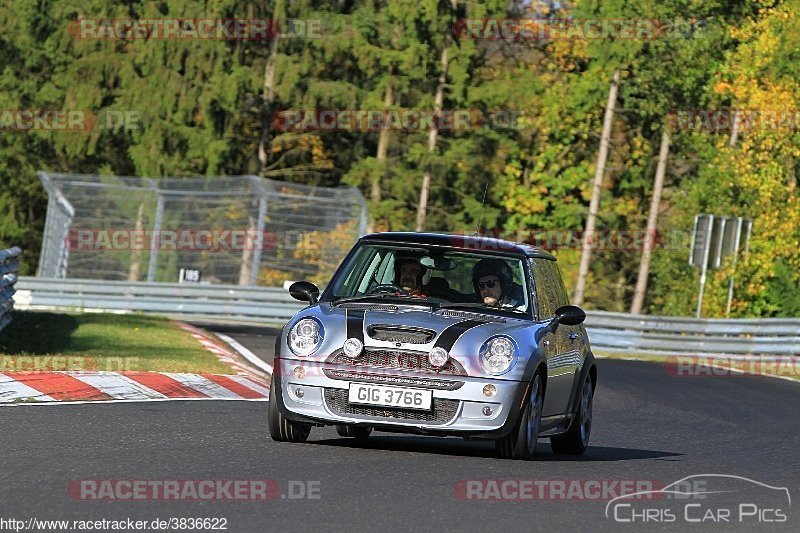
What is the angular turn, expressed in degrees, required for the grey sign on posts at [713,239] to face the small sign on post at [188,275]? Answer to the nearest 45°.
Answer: approximately 90° to its left

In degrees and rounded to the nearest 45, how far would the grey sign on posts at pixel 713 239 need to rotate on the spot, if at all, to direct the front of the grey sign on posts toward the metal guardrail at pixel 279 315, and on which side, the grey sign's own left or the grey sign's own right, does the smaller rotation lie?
approximately 90° to the grey sign's own left

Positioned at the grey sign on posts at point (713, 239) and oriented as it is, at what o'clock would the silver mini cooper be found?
The silver mini cooper is roughly at 6 o'clock from the grey sign on posts.

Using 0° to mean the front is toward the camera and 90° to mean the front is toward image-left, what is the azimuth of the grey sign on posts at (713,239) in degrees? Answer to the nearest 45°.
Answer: approximately 180°

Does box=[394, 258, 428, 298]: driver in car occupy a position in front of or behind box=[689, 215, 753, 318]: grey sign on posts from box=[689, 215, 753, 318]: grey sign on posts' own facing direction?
behind

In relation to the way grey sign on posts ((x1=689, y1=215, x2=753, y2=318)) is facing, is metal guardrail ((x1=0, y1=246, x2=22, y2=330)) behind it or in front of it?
behind

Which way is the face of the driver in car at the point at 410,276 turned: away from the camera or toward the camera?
toward the camera

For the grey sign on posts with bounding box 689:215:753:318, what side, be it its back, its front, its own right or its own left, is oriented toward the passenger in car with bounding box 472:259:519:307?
back
